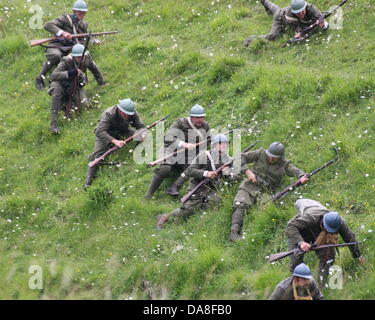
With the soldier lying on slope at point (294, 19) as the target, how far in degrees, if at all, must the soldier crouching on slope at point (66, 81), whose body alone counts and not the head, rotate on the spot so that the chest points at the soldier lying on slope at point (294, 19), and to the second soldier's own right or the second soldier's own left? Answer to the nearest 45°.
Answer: approximately 45° to the second soldier's own left

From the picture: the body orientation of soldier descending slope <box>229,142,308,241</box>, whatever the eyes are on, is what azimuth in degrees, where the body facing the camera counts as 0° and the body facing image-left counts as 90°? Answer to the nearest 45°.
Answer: approximately 0°

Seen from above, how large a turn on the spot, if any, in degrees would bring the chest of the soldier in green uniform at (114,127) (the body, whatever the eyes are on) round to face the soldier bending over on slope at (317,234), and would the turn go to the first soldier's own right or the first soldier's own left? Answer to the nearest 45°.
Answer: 0° — they already face them

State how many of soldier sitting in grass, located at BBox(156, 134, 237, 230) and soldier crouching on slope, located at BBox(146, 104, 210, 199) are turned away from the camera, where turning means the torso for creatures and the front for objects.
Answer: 0

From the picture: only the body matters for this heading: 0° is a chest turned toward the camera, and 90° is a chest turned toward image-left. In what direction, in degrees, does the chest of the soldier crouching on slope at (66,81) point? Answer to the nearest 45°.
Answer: approximately 315°

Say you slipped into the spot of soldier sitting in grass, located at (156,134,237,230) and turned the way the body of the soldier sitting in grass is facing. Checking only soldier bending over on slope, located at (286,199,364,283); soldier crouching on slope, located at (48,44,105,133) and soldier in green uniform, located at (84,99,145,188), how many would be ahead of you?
1
